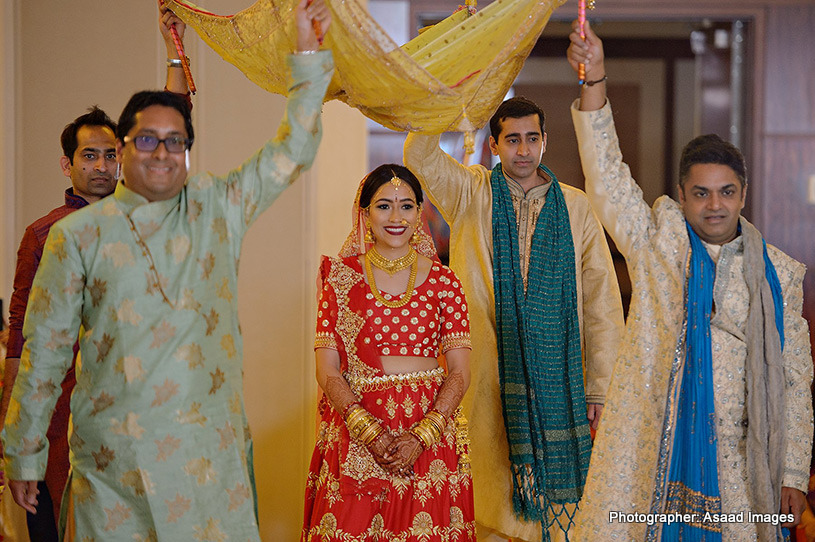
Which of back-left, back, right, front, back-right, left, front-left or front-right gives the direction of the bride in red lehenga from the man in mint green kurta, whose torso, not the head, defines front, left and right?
back-left

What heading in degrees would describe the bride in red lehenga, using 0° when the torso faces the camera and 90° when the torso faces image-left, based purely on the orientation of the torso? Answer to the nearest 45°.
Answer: approximately 0°

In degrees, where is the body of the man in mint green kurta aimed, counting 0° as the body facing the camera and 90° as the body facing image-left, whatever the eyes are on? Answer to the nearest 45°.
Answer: approximately 0°

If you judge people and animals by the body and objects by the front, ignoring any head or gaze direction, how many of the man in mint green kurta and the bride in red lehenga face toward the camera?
2

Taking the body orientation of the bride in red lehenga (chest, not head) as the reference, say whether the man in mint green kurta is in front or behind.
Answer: in front
